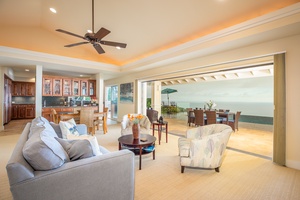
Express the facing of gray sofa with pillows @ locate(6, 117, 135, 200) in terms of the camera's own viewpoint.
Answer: facing to the right of the viewer

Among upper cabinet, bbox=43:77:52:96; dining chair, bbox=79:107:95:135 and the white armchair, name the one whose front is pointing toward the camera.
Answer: the upper cabinet

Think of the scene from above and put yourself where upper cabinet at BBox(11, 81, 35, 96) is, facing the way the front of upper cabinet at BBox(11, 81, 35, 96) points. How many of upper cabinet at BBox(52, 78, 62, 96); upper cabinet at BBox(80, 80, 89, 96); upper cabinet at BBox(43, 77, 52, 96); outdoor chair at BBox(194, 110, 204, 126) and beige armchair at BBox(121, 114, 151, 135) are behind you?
0

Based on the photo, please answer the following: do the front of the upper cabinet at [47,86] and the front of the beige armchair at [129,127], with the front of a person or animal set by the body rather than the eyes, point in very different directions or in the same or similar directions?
same or similar directions

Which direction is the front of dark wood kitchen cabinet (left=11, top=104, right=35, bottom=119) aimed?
toward the camera

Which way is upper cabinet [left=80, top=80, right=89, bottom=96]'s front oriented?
toward the camera

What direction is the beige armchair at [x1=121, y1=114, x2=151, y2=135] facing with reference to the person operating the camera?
facing the viewer

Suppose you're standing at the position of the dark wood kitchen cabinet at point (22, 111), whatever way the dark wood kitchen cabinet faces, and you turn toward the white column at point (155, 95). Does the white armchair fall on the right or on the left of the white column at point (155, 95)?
right

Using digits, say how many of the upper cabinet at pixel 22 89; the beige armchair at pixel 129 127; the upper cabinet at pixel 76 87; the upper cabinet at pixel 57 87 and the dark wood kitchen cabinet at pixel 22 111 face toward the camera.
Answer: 5

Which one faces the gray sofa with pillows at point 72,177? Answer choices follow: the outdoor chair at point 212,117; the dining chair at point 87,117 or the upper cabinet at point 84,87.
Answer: the upper cabinet

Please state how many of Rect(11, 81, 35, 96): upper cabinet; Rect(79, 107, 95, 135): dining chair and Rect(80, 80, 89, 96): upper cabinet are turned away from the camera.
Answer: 1

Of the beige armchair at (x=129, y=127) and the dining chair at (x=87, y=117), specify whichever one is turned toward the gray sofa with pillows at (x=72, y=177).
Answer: the beige armchair at (x=129, y=127)

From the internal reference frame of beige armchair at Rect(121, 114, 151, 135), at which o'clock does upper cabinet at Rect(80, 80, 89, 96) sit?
The upper cabinet is roughly at 5 o'clock from the beige armchair.

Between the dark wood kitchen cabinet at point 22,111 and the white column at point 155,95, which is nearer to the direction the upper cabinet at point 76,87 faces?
the white column

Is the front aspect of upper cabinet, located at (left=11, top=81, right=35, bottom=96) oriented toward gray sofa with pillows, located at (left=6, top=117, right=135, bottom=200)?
yes

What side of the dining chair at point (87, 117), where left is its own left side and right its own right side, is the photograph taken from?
back

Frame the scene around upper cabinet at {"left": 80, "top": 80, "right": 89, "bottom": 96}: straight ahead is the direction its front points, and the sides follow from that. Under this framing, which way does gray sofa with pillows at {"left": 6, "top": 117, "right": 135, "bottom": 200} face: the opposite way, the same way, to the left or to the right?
to the left

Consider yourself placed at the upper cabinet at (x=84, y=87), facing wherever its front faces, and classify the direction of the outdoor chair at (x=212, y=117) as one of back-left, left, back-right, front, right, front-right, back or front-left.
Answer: front-left

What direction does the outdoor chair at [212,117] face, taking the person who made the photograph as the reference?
facing away from the viewer and to the right of the viewer
